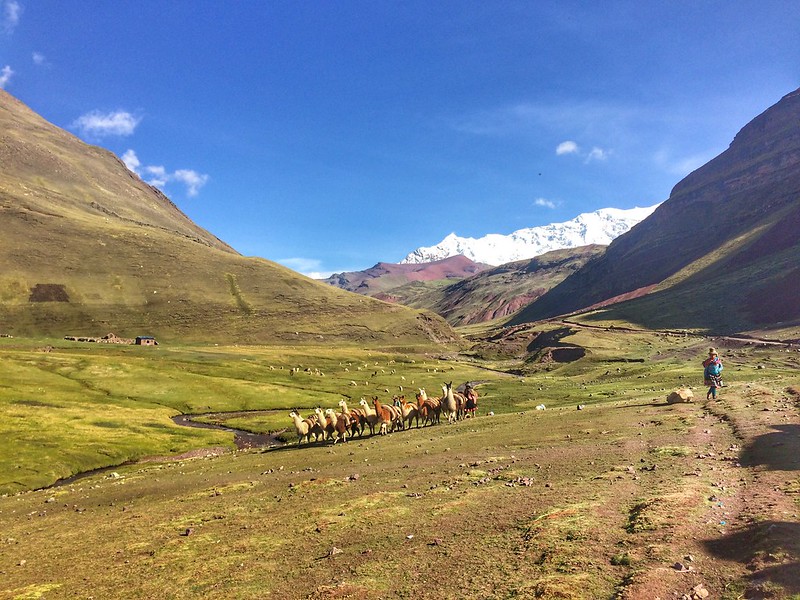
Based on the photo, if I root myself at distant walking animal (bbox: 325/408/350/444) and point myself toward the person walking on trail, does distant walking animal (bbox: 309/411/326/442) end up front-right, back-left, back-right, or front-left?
back-left

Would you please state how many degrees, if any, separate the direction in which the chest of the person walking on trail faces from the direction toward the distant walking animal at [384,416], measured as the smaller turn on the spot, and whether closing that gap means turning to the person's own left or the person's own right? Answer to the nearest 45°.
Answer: approximately 90° to the person's own right

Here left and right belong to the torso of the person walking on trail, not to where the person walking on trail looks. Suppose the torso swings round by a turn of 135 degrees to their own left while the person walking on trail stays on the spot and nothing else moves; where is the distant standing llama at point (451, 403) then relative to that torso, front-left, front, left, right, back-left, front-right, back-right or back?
back-left

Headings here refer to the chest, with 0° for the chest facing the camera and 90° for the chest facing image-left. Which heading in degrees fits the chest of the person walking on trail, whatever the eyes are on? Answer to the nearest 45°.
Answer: approximately 0°

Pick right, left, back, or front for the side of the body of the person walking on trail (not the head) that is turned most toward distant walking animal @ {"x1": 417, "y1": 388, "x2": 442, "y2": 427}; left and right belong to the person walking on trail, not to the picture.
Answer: right

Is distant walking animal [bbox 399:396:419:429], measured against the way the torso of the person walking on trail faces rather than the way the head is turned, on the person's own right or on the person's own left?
on the person's own right

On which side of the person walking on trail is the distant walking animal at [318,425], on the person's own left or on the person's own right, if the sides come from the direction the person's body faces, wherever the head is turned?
on the person's own right
